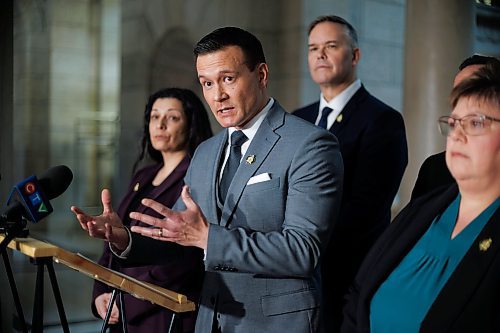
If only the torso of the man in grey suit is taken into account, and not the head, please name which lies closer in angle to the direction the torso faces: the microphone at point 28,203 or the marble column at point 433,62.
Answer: the microphone

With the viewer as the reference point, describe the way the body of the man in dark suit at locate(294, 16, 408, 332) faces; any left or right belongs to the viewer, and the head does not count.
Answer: facing the viewer and to the left of the viewer

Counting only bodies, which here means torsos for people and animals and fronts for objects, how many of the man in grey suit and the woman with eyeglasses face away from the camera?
0

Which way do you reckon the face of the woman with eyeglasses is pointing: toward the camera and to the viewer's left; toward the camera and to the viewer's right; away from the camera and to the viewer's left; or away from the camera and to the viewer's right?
toward the camera and to the viewer's left

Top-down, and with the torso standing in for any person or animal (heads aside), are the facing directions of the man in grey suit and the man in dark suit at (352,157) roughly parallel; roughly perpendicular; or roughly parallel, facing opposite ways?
roughly parallel

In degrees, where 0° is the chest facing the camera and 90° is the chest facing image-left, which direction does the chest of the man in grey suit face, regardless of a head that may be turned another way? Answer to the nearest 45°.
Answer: approximately 45°

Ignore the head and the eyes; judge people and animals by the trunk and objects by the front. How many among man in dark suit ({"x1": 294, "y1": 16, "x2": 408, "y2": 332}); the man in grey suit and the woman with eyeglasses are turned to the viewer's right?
0

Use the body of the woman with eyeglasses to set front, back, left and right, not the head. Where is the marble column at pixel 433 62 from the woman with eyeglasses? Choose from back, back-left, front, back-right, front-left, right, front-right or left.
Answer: back-right

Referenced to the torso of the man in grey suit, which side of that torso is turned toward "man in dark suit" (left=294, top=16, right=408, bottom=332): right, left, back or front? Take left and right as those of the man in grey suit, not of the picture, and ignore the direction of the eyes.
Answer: back

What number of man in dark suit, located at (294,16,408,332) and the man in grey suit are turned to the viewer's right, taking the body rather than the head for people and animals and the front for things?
0

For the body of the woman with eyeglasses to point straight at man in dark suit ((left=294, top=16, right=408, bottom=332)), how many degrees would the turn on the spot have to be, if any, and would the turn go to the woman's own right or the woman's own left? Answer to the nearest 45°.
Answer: approximately 135° to the woman's own right

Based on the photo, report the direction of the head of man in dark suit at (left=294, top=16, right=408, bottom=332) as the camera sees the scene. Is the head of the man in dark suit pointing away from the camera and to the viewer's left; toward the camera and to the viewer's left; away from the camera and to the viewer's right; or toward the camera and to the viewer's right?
toward the camera and to the viewer's left
